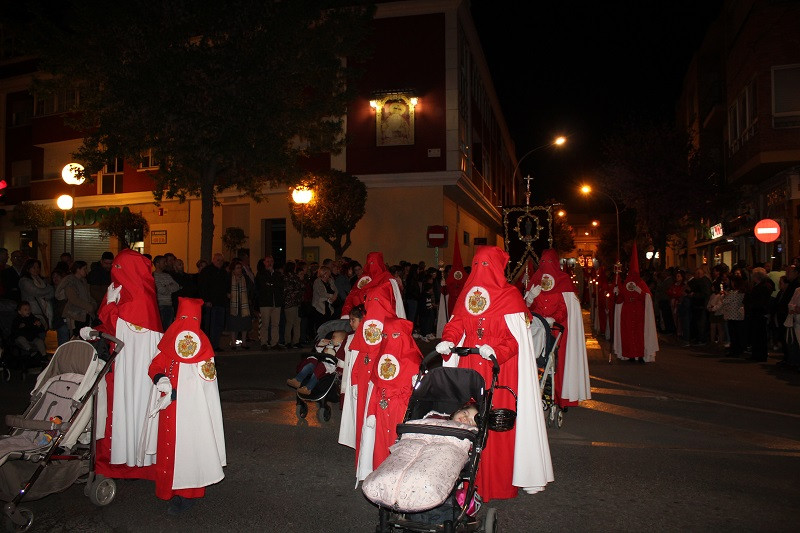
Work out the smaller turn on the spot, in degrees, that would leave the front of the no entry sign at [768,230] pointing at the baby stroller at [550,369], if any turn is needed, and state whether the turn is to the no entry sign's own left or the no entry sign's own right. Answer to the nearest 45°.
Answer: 0° — it already faces it

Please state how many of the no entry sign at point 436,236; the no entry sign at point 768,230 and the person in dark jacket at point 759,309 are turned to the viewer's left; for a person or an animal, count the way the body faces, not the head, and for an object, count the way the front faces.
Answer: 1

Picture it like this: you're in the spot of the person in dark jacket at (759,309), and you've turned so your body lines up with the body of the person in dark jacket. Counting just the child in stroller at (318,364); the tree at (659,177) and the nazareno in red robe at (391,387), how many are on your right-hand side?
1

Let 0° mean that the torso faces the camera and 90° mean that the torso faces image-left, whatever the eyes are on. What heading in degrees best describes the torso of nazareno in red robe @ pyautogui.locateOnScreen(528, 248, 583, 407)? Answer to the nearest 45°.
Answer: approximately 45°

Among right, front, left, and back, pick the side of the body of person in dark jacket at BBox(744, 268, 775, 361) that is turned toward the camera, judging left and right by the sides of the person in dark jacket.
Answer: left

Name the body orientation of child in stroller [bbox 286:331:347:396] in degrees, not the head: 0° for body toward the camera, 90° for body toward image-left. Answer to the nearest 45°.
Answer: approximately 45°

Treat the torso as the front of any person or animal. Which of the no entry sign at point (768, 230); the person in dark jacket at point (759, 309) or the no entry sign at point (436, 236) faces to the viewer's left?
the person in dark jacket

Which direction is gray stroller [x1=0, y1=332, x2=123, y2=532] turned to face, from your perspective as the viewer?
facing the viewer and to the left of the viewer

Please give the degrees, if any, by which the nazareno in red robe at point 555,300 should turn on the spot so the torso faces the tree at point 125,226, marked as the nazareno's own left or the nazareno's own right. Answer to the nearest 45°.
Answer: approximately 90° to the nazareno's own right

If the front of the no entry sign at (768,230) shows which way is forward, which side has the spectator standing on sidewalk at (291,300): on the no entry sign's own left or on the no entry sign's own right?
on the no entry sign's own right
